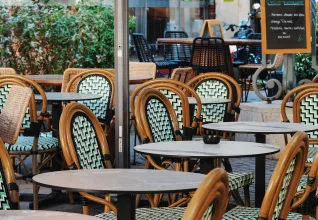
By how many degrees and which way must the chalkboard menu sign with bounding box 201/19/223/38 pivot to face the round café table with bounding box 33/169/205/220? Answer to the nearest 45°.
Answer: approximately 45° to its right

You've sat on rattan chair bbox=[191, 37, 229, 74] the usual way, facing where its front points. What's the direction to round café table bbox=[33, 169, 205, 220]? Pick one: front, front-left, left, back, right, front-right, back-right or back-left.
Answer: back

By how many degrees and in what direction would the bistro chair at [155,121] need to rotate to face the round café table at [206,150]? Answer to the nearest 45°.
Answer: approximately 45° to its right

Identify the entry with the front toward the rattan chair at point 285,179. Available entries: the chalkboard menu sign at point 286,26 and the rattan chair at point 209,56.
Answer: the chalkboard menu sign

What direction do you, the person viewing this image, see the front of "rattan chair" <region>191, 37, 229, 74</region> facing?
facing away from the viewer

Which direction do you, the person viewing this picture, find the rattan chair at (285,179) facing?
facing away from the viewer and to the left of the viewer

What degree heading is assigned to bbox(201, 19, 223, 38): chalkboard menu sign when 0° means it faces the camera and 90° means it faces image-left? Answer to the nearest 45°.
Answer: approximately 315°
